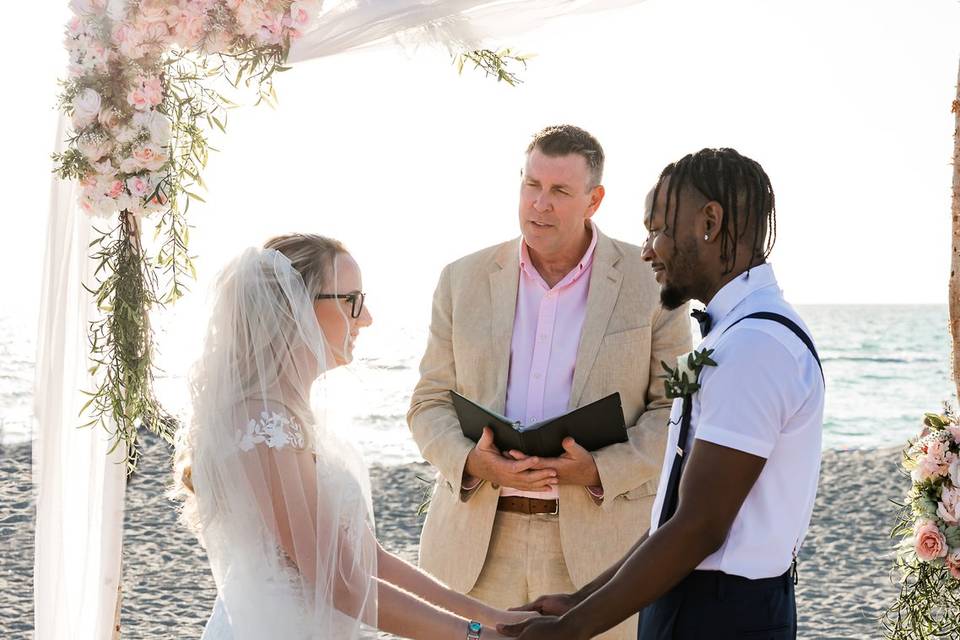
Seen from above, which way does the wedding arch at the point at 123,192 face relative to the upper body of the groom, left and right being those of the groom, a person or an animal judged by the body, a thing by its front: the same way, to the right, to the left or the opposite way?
to the left

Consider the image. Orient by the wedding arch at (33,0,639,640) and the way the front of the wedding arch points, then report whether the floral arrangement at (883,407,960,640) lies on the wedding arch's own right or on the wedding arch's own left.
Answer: on the wedding arch's own left

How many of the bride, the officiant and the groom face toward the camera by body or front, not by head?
1

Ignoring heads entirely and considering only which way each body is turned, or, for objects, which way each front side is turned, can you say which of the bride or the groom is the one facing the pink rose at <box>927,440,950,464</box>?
the bride

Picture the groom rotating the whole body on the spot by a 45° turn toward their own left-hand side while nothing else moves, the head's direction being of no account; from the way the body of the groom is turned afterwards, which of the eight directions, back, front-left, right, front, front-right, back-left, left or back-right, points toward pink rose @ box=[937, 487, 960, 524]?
back

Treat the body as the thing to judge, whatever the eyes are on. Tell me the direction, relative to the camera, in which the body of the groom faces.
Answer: to the viewer's left

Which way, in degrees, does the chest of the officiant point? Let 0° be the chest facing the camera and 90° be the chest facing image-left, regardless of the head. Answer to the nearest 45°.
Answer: approximately 0°

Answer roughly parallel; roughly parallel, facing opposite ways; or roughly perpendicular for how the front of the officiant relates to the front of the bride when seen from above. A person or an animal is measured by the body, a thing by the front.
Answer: roughly perpendicular

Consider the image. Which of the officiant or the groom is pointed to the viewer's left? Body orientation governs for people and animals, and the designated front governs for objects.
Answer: the groom

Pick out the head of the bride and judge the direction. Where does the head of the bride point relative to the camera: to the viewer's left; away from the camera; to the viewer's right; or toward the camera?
to the viewer's right

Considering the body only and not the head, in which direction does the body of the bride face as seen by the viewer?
to the viewer's right

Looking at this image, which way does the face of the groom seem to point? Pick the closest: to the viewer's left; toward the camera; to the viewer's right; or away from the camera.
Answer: to the viewer's left
